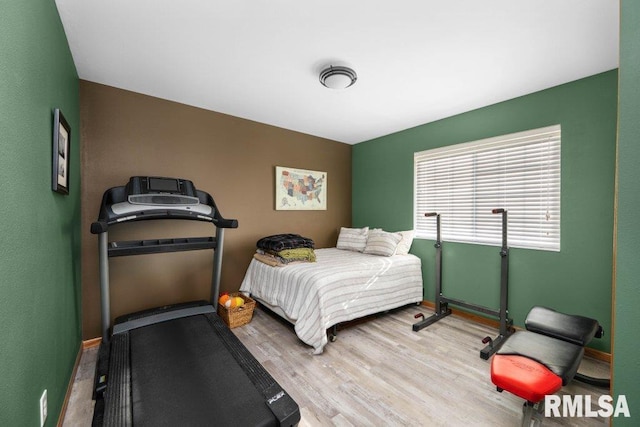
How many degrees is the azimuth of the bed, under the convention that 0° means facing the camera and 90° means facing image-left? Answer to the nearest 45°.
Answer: approximately 45°

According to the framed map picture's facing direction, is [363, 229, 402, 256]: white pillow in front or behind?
in front

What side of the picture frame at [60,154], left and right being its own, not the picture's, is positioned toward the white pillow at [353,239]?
front

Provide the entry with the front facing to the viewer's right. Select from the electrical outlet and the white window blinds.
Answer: the electrical outlet

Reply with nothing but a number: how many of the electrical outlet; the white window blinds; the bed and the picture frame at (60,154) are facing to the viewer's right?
2

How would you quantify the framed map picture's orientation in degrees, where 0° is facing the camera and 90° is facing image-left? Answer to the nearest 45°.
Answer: approximately 315°

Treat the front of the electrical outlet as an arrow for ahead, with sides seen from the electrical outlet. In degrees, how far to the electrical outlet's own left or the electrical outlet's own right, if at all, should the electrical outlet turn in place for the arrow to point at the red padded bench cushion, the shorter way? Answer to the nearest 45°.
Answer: approximately 45° to the electrical outlet's own right

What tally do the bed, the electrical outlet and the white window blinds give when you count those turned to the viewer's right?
1

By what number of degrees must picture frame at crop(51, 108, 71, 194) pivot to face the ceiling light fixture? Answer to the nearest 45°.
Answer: approximately 45° to its right

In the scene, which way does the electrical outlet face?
to the viewer's right

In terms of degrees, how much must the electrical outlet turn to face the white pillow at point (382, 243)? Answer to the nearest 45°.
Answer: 0° — it already faces it

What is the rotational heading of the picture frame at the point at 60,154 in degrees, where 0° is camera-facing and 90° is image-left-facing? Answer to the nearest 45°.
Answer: approximately 270°
